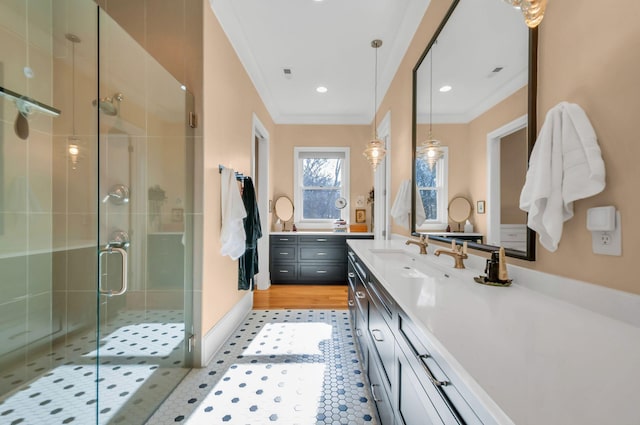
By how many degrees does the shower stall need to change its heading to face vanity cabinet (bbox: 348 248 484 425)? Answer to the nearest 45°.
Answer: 0° — it already faces it

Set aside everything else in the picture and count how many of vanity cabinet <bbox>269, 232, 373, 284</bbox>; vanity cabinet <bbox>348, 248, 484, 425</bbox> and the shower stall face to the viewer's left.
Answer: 1

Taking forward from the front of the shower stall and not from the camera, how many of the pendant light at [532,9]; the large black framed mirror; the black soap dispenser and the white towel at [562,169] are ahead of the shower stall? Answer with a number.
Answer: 4

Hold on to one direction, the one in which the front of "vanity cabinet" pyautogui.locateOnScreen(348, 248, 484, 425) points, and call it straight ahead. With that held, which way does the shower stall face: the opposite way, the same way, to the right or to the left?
the opposite way

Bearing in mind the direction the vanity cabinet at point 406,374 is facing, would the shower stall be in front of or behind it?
in front

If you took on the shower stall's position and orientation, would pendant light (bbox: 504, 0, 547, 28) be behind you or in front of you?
in front

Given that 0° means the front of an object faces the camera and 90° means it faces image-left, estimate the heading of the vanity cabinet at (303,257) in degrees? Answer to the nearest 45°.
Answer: approximately 0°

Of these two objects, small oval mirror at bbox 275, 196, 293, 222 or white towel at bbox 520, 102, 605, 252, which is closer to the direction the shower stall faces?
the white towel

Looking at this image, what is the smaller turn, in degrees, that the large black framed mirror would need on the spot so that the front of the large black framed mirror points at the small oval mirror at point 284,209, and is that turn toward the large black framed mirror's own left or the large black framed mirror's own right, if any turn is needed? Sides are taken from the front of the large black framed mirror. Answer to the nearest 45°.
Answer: approximately 90° to the large black framed mirror's own right

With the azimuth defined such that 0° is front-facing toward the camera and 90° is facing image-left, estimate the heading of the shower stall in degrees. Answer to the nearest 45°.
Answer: approximately 315°

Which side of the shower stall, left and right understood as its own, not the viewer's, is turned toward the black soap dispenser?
front

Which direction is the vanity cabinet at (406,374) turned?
to the viewer's left

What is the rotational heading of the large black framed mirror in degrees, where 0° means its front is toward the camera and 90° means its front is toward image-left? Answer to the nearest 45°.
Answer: approximately 45°

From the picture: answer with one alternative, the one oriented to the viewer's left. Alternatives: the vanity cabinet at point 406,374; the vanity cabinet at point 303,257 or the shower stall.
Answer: the vanity cabinet at point 406,374
